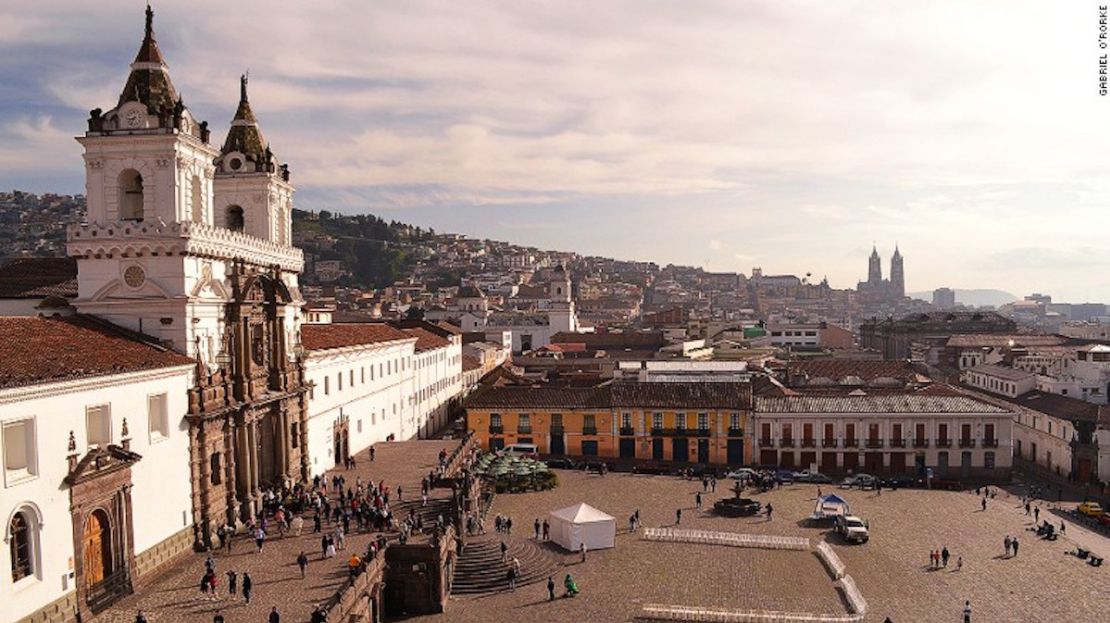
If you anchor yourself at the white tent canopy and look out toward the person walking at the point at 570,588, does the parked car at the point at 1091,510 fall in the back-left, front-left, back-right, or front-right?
back-left

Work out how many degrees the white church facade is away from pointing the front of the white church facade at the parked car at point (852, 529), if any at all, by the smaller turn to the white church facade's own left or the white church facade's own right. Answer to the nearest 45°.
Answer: approximately 45° to the white church facade's own left

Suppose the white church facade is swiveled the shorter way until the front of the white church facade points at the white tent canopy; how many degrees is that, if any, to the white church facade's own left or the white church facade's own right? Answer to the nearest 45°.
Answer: approximately 45° to the white church facade's own left

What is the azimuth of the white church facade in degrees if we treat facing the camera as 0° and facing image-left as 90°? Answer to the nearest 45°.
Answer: approximately 315°
